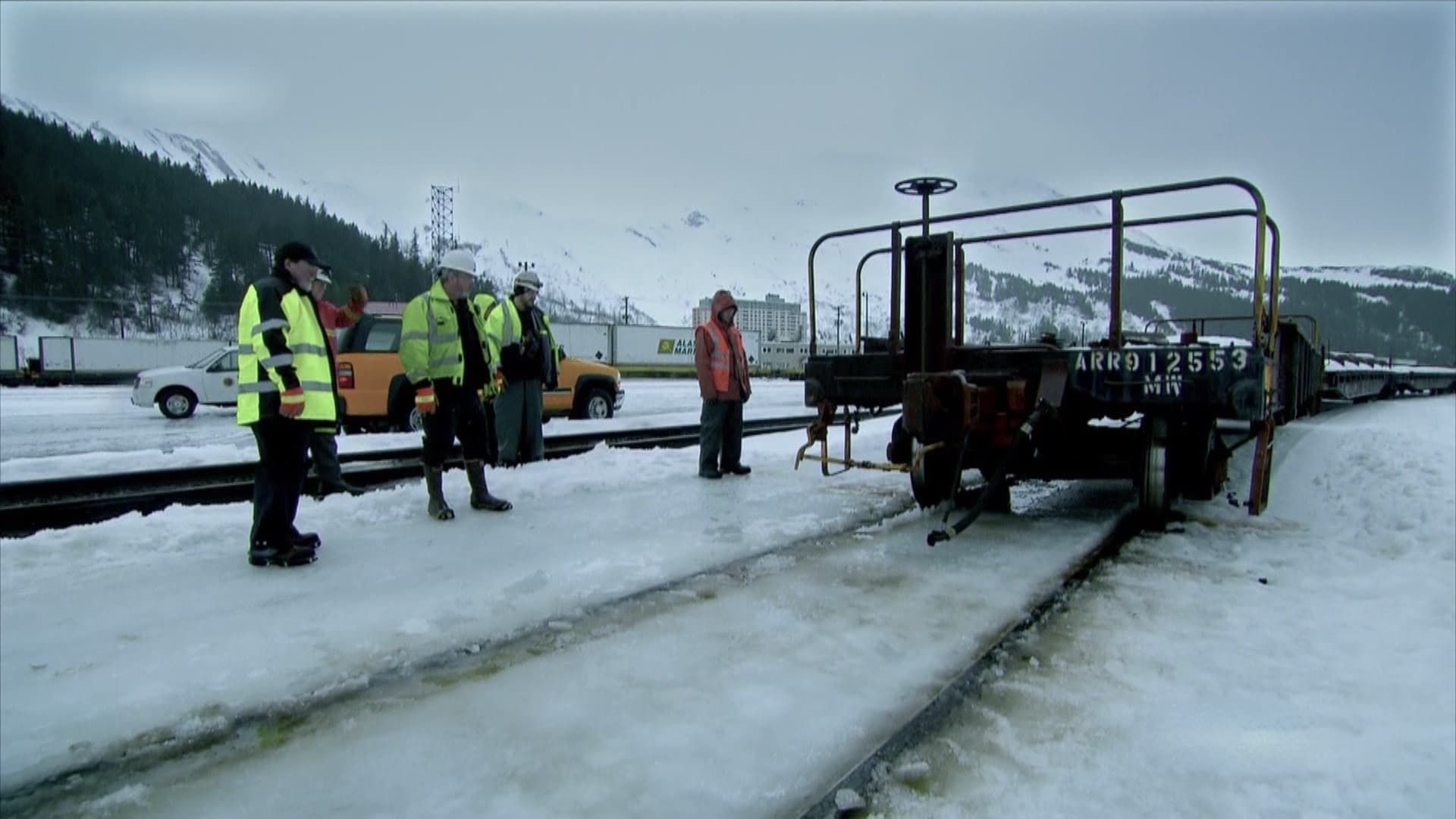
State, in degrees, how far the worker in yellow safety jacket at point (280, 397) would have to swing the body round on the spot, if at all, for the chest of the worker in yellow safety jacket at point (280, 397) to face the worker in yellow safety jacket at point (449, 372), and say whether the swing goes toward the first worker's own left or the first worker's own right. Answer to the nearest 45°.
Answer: approximately 45° to the first worker's own left

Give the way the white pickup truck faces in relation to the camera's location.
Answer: facing to the left of the viewer

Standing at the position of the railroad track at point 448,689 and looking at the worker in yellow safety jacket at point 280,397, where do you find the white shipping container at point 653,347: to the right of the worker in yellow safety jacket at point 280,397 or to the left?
right

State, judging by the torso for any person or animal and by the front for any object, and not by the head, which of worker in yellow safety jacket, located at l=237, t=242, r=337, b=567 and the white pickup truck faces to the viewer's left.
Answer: the white pickup truck

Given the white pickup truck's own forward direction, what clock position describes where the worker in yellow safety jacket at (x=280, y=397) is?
The worker in yellow safety jacket is roughly at 9 o'clock from the white pickup truck.

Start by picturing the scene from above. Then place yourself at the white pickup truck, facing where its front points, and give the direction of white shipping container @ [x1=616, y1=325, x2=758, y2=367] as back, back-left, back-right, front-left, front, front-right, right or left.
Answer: back-right

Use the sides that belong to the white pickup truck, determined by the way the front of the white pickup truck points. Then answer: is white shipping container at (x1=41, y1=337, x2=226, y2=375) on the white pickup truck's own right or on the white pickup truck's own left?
on the white pickup truck's own right

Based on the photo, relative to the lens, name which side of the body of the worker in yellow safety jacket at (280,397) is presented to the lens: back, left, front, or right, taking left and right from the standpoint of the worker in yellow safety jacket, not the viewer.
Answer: right

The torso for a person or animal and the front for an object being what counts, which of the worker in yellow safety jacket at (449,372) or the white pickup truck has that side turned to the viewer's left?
the white pickup truck
